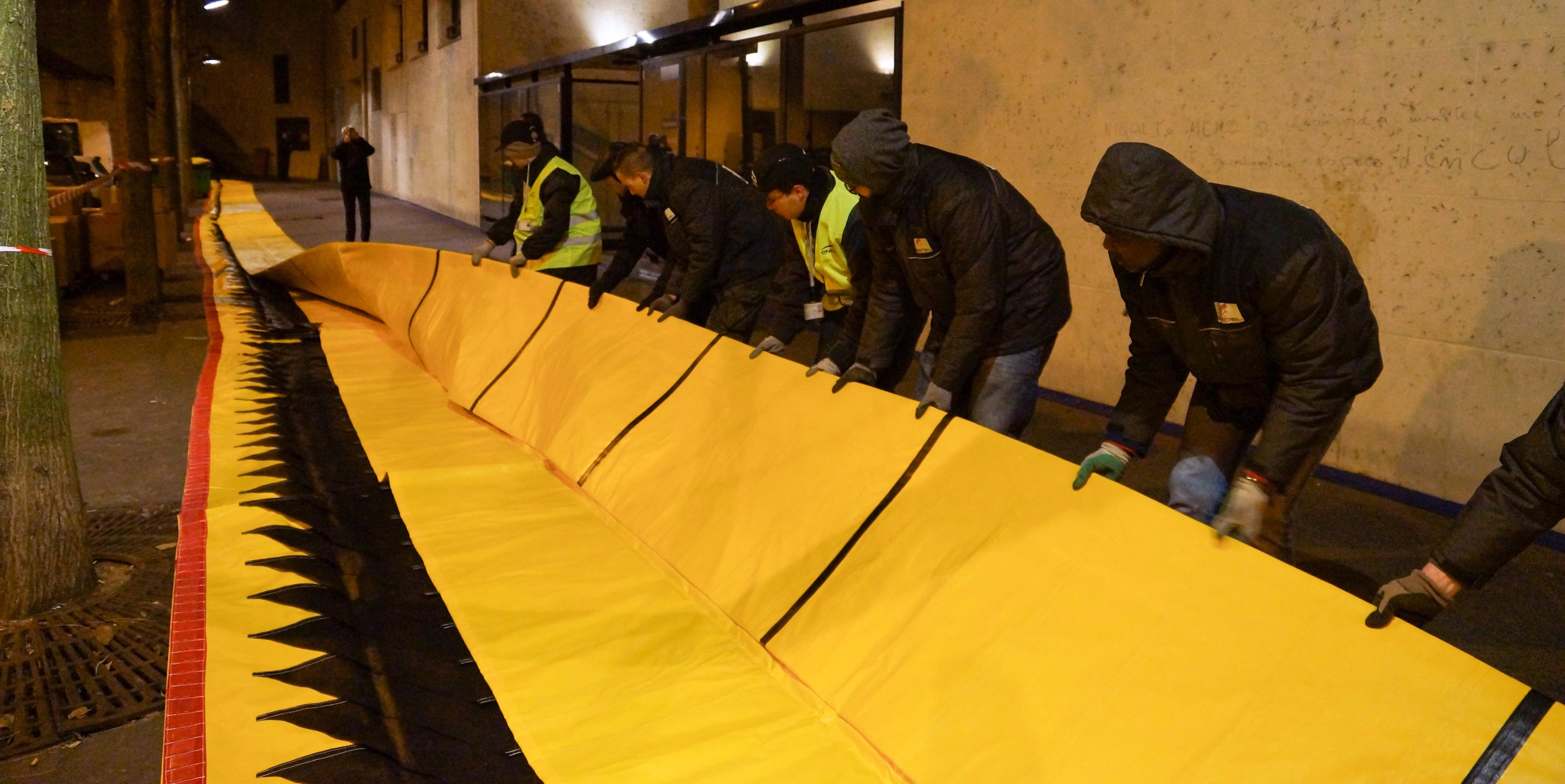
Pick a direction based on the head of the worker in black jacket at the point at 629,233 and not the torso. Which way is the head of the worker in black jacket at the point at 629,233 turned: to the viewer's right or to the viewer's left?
to the viewer's left

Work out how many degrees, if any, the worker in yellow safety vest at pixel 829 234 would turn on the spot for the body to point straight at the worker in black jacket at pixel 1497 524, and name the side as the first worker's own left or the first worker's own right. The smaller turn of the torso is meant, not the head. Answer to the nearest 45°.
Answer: approximately 90° to the first worker's own left

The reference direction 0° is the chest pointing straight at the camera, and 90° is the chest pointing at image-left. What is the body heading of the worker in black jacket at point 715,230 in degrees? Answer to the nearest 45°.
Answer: approximately 90°

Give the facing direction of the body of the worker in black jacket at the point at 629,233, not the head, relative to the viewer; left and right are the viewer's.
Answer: facing to the left of the viewer

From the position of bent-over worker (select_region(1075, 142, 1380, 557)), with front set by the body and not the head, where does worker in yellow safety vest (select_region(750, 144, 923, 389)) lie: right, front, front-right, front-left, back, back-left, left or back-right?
right

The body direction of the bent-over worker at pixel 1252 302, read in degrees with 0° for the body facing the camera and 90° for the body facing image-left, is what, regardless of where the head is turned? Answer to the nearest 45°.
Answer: approximately 45°

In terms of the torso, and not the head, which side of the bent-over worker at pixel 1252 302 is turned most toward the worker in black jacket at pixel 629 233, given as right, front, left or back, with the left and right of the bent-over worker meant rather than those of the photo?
right

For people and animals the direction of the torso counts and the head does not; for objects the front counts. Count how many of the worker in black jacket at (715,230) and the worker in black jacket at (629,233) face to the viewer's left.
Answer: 2

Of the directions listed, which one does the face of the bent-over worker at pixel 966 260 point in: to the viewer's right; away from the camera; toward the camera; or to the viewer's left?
to the viewer's left

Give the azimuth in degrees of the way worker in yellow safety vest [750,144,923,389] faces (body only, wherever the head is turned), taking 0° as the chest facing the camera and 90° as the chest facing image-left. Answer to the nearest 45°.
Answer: approximately 45°

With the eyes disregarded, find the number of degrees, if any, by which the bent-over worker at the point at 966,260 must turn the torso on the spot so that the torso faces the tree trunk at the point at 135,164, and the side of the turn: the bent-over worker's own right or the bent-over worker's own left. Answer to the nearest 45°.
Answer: approximately 90° to the bent-over worker's own right
